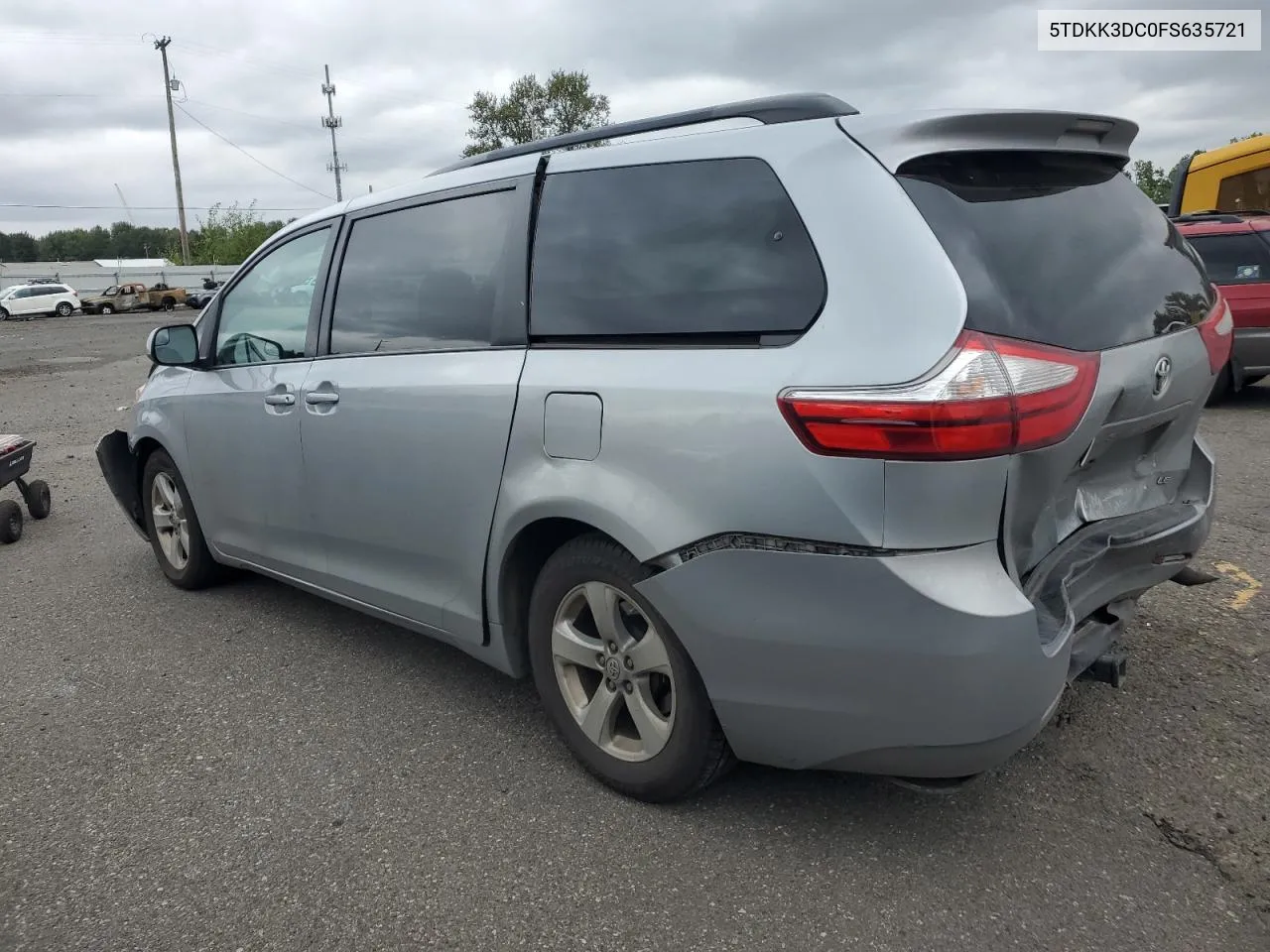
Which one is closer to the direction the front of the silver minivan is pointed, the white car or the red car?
the white car

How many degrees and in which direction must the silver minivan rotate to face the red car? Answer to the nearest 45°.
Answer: approximately 90° to its right

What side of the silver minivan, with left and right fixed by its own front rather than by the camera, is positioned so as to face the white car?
front

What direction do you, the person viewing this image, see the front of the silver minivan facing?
facing away from the viewer and to the left of the viewer
